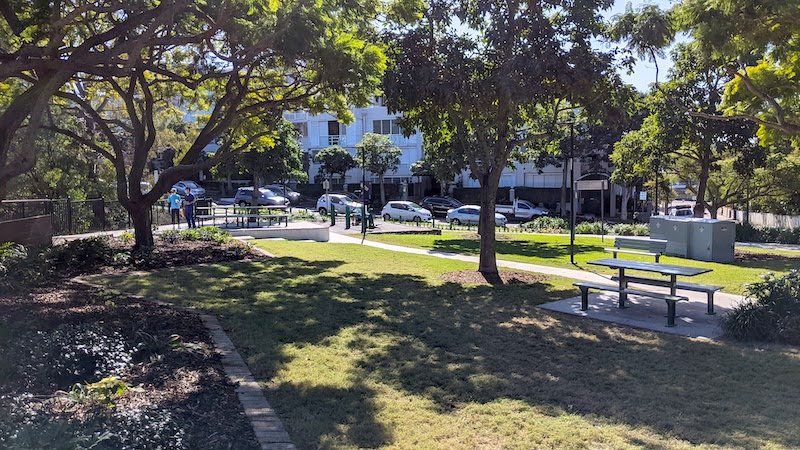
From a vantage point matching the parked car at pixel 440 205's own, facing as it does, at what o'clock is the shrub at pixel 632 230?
The shrub is roughly at 2 o'clock from the parked car.

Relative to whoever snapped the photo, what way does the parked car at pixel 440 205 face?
facing to the right of the viewer

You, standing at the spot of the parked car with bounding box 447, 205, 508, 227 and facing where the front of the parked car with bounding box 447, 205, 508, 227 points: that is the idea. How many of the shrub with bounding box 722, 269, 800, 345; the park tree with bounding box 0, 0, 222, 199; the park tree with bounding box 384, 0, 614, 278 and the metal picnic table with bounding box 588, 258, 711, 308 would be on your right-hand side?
4

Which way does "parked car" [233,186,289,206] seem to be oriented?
to the viewer's right

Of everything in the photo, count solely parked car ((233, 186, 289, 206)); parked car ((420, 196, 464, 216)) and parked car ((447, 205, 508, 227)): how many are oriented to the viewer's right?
3

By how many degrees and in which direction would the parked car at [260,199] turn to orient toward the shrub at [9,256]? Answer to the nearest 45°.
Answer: approximately 90° to its right

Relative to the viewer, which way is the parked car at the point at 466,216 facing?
to the viewer's right

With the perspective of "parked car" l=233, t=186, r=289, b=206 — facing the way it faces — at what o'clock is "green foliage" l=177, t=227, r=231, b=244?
The green foliage is roughly at 3 o'clock from the parked car.
